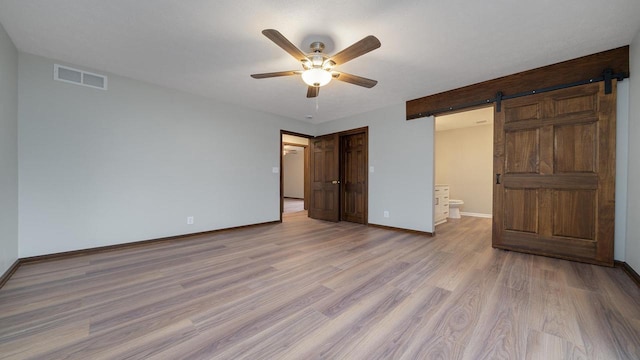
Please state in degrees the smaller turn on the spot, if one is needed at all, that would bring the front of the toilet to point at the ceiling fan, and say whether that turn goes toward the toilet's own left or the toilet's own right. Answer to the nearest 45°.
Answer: approximately 90° to the toilet's own right

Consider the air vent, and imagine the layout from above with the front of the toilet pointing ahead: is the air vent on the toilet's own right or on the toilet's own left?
on the toilet's own right

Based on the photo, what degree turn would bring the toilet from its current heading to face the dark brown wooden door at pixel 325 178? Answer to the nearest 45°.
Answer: approximately 135° to its right

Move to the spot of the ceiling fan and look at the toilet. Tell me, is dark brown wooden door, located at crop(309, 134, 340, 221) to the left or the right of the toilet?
left

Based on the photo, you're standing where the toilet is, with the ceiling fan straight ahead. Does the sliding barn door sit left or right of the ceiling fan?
left
